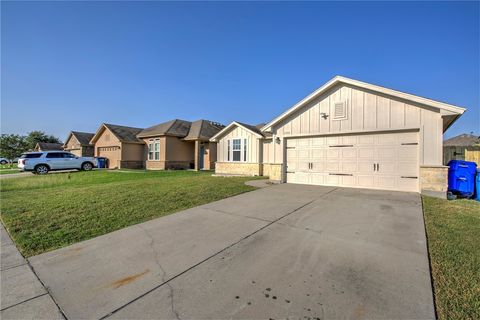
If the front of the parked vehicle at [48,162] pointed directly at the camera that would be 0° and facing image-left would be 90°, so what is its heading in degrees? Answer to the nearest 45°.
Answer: approximately 270°

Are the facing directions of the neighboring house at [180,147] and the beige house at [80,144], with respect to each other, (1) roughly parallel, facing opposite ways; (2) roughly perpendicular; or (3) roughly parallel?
roughly parallel

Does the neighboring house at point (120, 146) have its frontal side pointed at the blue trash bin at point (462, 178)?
no

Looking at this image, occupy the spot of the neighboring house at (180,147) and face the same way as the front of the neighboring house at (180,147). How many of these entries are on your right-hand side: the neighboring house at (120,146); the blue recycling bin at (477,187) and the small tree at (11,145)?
2

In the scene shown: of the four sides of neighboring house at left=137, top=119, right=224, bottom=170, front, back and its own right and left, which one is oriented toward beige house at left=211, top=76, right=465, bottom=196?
left

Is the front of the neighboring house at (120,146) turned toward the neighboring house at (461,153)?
no

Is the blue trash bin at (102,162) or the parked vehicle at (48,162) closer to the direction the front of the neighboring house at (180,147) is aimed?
the parked vehicle

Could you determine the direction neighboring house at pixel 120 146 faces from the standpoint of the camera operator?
facing the viewer and to the left of the viewer

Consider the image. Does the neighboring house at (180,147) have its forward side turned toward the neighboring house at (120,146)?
no

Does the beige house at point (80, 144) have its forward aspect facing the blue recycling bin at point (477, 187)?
no

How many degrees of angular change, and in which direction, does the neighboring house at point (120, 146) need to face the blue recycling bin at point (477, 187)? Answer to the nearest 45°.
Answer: approximately 90° to its left

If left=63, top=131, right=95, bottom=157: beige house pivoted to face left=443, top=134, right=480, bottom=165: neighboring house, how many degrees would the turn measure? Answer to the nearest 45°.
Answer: approximately 90° to its left

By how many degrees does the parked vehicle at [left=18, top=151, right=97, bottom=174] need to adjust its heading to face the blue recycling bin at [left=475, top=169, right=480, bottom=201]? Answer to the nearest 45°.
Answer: approximately 45° to its right

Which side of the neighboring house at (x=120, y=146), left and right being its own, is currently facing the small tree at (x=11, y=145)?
right

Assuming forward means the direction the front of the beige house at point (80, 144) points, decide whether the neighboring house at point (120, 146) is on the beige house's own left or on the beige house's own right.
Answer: on the beige house's own left

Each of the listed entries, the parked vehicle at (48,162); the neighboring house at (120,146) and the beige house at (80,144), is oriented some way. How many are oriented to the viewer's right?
1
